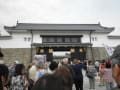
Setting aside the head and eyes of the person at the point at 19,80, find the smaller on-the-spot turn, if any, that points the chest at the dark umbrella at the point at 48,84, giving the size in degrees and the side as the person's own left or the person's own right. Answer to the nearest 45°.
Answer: approximately 135° to the person's own right

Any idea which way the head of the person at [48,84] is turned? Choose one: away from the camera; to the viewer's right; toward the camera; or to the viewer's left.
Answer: away from the camera

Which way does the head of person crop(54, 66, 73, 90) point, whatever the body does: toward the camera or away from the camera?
away from the camera

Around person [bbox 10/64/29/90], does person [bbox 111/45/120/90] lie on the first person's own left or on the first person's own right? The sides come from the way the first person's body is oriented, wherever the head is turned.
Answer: on the first person's own right

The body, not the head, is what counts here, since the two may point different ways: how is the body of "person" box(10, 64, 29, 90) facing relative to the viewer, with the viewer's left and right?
facing away from the viewer and to the right of the viewer
